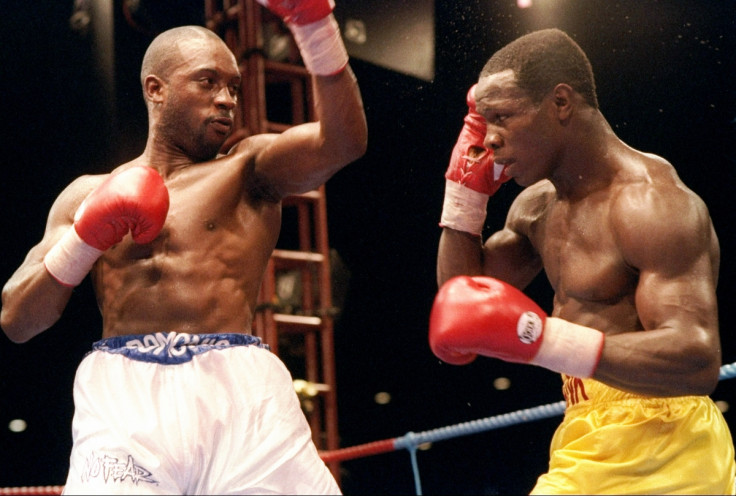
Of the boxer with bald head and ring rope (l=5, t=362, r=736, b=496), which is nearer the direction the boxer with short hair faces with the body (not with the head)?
the boxer with bald head

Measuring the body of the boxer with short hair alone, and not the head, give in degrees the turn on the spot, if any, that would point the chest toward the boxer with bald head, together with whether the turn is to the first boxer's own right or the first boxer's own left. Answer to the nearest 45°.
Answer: approximately 45° to the first boxer's own right

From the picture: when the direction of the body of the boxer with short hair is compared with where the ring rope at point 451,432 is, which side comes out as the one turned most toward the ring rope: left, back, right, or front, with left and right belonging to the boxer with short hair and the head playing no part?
right

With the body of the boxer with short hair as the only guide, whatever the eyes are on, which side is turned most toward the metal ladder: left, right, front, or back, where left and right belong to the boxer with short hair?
right

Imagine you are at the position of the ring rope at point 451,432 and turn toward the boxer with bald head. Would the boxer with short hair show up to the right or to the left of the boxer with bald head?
left

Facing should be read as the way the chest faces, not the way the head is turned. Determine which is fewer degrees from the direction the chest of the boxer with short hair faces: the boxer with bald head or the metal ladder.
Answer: the boxer with bald head

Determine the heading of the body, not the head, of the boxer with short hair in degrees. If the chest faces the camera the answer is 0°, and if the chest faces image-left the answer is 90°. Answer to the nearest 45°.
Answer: approximately 45°

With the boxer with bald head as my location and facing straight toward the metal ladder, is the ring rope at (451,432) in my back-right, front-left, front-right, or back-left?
front-right
